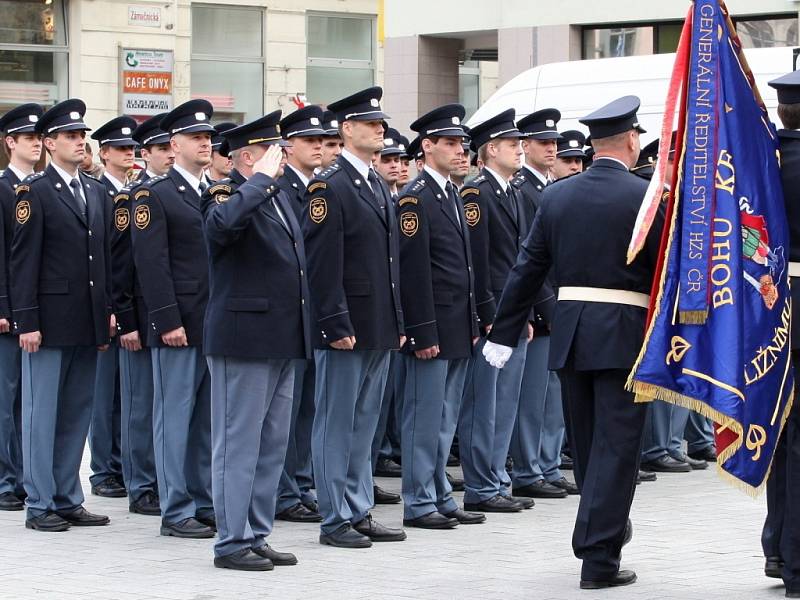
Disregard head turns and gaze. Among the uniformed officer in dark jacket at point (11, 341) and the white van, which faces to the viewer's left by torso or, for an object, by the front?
the white van

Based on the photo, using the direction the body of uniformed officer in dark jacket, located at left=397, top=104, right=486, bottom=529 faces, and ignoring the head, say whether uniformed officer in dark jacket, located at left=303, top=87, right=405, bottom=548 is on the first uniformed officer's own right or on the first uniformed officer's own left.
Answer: on the first uniformed officer's own right

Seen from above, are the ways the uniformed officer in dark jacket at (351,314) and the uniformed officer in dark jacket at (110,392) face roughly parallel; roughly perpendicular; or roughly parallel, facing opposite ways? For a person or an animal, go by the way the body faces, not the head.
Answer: roughly parallel

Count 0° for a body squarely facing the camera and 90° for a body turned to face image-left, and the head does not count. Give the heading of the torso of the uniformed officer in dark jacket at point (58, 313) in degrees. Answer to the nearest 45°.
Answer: approximately 315°

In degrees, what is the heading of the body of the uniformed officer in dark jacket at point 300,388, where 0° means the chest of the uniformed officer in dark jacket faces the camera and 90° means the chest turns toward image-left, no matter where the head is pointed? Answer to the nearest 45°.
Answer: approximately 315°

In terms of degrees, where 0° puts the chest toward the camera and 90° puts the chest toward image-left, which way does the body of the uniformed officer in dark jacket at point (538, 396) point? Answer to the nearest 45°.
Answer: approximately 315°

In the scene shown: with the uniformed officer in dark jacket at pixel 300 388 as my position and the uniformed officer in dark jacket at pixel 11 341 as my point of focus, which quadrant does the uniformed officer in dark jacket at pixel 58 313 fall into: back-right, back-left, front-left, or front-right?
front-left

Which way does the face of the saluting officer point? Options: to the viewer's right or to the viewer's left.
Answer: to the viewer's right

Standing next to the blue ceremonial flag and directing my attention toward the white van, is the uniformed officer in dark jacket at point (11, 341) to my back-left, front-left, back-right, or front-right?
front-left

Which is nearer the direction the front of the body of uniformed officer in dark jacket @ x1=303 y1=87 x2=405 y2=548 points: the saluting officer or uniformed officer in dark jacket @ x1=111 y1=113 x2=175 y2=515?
the saluting officer

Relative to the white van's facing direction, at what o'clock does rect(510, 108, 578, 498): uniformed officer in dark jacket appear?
The uniformed officer in dark jacket is roughly at 9 o'clock from the white van.

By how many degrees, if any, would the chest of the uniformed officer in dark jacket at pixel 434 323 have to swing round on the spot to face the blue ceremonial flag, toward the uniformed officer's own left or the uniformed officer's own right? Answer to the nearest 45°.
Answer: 0° — they already face it

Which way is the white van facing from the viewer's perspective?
to the viewer's left

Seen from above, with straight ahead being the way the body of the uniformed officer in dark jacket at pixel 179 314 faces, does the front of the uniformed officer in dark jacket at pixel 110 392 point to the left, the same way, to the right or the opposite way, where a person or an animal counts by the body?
the same way

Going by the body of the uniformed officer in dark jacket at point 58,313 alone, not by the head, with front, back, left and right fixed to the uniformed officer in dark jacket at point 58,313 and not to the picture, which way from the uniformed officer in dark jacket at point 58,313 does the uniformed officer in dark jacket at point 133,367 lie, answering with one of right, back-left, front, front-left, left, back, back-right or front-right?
left

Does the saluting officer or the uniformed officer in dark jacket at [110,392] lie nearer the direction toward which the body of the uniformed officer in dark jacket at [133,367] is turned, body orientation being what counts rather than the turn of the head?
the saluting officer

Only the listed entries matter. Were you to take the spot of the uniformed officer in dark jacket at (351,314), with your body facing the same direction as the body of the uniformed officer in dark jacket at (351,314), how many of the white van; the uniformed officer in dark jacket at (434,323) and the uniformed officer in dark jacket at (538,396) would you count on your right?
0
